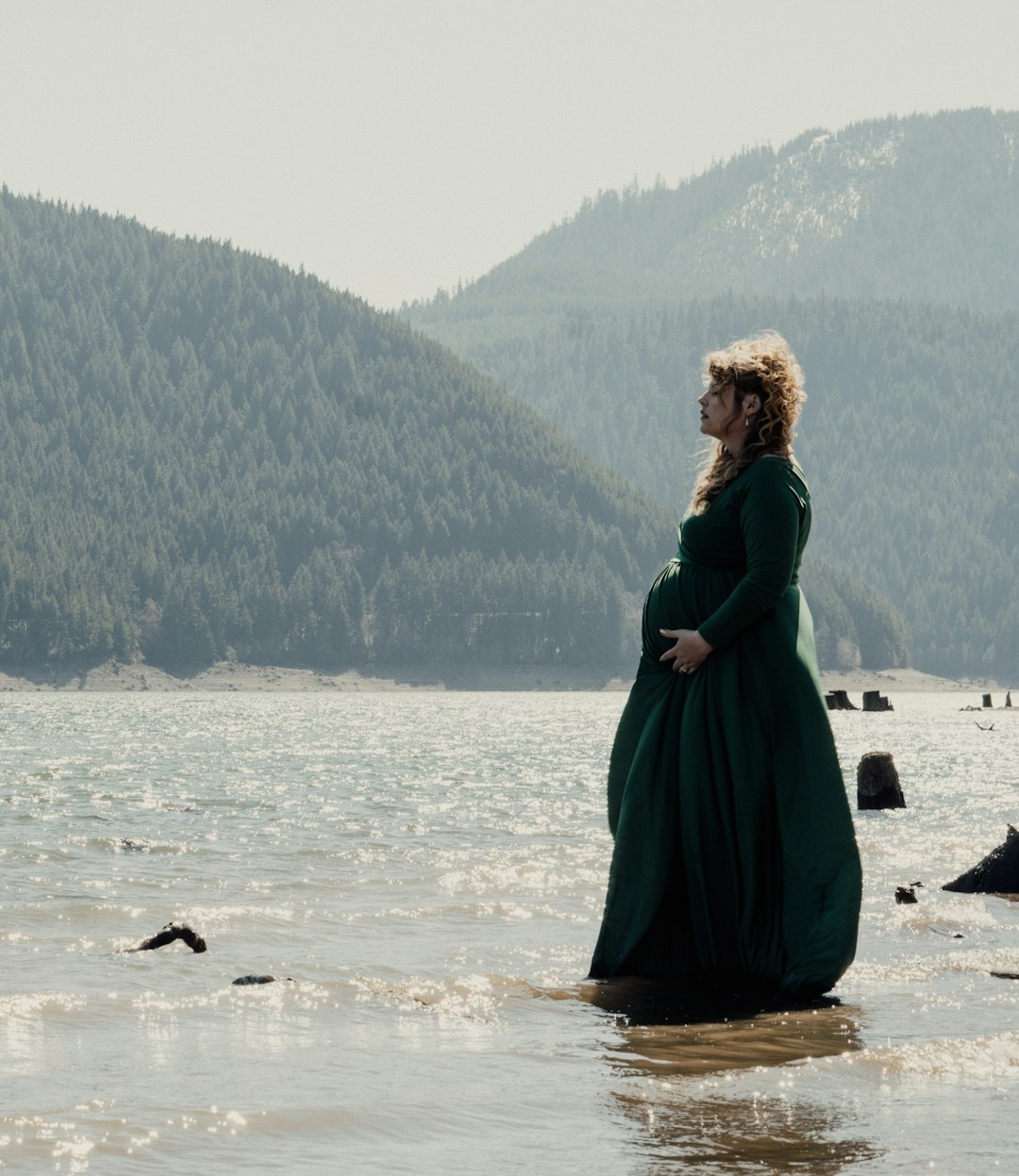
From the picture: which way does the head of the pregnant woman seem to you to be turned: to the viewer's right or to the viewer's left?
to the viewer's left

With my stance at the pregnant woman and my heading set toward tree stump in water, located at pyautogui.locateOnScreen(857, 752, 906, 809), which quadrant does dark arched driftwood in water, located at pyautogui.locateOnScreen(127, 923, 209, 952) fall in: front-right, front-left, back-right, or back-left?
front-left

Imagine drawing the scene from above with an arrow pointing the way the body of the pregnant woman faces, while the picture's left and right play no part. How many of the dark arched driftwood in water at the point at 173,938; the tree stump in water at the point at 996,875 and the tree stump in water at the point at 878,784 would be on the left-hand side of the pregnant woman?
0

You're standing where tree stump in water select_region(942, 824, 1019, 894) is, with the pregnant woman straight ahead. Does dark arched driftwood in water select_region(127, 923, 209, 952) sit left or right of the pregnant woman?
right

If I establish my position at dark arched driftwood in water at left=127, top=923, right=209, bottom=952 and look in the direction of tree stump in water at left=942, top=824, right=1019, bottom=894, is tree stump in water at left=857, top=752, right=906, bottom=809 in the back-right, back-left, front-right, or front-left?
front-left

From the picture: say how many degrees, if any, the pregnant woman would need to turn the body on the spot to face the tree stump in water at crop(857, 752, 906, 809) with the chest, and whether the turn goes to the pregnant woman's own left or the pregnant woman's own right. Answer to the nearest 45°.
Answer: approximately 90° to the pregnant woman's own right

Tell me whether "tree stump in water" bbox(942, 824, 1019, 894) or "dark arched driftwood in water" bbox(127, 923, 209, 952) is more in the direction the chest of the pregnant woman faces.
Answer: the dark arched driftwood in water

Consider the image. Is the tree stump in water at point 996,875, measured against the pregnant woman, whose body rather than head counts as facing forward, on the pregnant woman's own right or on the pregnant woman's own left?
on the pregnant woman's own right

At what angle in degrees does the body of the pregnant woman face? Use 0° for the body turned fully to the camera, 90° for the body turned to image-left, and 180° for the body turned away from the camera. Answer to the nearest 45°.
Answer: approximately 90°

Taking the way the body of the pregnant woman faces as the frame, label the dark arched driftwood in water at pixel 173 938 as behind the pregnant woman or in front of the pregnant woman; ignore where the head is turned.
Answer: in front

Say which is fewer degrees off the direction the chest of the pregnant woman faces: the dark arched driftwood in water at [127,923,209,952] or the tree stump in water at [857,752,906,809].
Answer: the dark arched driftwood in water
